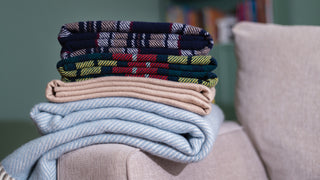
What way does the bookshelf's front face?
toward the camera

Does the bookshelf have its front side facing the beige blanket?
yes

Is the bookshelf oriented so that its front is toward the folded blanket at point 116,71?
yes

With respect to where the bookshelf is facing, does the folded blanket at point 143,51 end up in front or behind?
in front

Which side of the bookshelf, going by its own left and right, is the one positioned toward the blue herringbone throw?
front

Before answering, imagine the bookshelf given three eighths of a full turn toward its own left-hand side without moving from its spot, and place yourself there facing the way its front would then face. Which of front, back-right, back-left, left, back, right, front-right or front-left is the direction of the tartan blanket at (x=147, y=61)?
back-right

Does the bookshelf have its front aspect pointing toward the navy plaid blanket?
yes
